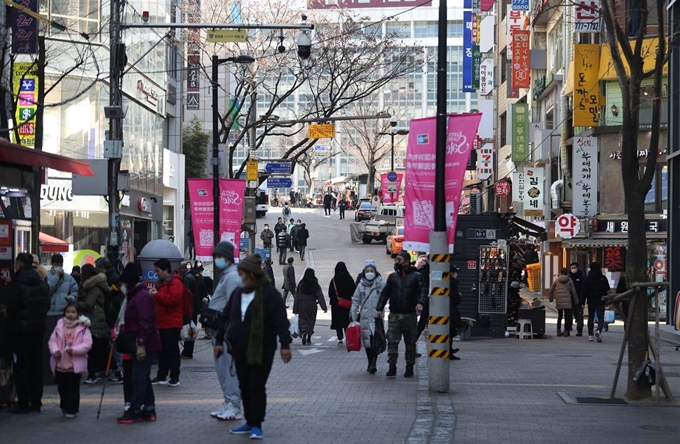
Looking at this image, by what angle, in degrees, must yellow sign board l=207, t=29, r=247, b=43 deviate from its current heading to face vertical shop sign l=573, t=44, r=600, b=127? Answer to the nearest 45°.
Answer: approximately 135° to its left

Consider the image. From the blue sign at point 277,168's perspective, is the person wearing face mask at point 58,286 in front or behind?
in front

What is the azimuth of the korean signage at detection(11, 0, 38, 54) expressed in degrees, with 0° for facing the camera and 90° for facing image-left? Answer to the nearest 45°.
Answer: approximately 0°

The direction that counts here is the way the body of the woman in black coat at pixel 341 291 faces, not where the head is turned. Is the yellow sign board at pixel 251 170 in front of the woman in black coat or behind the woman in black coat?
in front

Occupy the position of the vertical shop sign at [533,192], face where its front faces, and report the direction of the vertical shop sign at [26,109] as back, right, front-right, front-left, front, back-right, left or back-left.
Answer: front-right

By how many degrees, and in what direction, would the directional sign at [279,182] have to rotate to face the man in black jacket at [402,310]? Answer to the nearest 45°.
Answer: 0° — it already faces them

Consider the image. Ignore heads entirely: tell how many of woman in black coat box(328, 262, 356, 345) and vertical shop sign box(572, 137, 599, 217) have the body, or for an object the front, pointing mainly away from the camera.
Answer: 1

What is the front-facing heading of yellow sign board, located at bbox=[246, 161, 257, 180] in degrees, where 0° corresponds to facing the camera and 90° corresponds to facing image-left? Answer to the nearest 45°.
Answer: approximately 0°

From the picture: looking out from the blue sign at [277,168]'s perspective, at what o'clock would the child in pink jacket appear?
The child in pink jacket is roughly at 12 o'clock from the blue sign.
